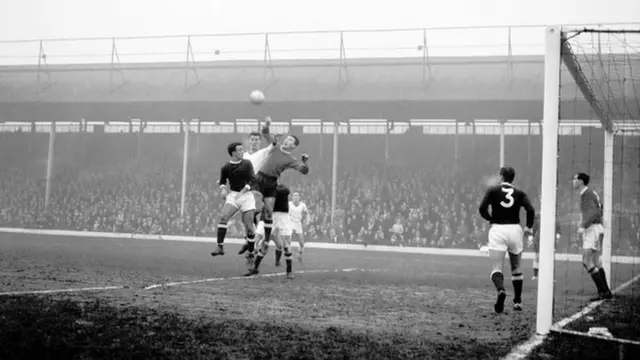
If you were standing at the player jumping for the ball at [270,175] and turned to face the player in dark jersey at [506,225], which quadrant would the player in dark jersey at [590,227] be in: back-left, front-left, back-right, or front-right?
front-left

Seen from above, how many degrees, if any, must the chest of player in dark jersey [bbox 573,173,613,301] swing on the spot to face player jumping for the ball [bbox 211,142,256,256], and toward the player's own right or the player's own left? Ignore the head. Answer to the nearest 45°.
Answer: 0° — they already face them

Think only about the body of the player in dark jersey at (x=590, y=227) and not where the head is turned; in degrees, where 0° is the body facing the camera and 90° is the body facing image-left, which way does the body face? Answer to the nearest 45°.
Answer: approximately 90°

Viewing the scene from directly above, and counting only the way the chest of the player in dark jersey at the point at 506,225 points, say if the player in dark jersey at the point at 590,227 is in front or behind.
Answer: in front

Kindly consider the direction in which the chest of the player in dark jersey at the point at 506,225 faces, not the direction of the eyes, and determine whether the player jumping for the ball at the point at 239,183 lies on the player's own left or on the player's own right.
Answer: on the player's own left

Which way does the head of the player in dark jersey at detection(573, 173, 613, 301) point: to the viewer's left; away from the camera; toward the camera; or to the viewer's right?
to the viewer's left

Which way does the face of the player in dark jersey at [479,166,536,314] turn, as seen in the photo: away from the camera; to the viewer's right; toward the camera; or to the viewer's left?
away from the camera

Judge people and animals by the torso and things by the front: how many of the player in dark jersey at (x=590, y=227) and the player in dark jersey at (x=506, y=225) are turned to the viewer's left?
1

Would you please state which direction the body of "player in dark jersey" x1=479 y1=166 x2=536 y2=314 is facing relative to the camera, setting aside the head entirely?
away from the camera

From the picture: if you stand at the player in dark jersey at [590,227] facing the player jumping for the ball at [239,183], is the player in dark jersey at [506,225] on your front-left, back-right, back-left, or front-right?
front-left

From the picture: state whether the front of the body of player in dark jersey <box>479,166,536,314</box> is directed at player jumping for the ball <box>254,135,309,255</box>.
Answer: no

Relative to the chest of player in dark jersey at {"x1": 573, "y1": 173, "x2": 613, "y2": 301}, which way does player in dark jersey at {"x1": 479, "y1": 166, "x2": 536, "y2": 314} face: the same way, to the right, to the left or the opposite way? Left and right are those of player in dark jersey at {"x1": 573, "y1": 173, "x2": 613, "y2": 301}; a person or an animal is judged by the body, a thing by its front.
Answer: to the right

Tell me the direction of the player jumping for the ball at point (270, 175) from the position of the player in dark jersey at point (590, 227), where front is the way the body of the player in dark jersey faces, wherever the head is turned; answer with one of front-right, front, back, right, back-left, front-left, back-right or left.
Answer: front

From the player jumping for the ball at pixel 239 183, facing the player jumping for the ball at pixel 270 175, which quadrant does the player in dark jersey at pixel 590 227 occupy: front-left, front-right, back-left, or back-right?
front-right
